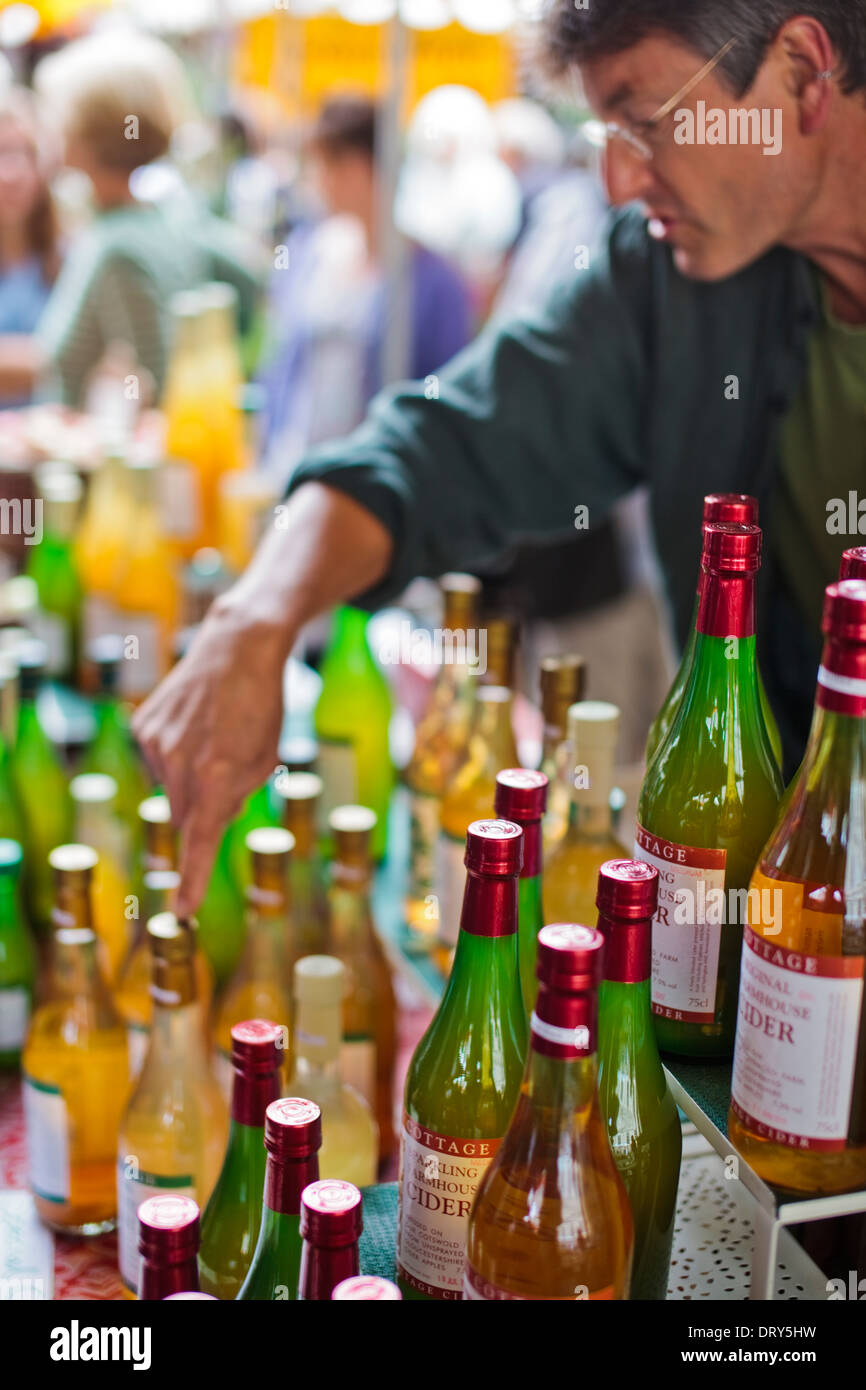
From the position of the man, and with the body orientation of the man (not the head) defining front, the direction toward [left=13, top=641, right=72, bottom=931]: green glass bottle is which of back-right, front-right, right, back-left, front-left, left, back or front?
right

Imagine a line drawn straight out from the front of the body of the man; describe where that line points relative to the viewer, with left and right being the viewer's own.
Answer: facing the viewer and to the left of the viewer

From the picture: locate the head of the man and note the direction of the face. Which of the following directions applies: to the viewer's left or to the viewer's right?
to the viewer's left

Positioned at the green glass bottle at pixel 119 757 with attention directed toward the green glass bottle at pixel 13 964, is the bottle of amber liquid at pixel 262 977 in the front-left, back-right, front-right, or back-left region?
front-left

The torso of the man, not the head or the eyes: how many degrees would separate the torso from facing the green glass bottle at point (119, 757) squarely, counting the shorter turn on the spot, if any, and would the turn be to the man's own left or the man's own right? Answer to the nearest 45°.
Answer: approximately 90° to the man's own right

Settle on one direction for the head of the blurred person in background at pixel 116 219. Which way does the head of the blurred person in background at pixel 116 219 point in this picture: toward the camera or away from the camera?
away from the camera
